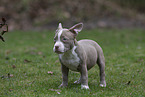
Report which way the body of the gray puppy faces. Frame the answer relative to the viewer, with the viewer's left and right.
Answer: facing the viewer and to the left of the viewer
